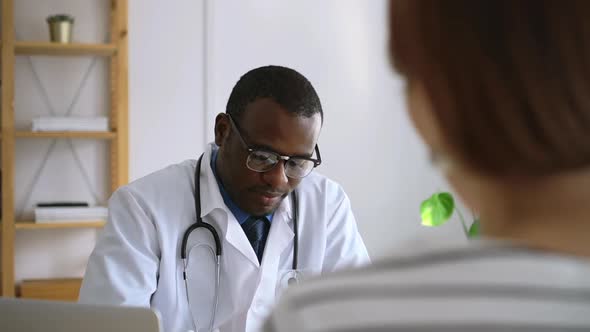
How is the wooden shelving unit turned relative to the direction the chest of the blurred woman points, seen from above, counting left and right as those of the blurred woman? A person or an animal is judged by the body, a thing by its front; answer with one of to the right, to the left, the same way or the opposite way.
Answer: the opposite way

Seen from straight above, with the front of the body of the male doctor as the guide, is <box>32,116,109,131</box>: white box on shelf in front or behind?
behind

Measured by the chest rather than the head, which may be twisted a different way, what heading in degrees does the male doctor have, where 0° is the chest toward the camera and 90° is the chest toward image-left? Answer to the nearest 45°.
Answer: approximately 315°

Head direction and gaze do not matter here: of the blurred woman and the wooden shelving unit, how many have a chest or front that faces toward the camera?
1

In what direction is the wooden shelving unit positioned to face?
toward the camera

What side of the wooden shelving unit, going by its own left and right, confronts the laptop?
front

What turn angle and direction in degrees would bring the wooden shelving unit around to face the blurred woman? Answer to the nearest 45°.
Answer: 0° — it already faces them

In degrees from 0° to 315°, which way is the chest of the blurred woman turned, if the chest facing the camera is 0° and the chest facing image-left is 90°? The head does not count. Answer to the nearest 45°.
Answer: approximately 135°
